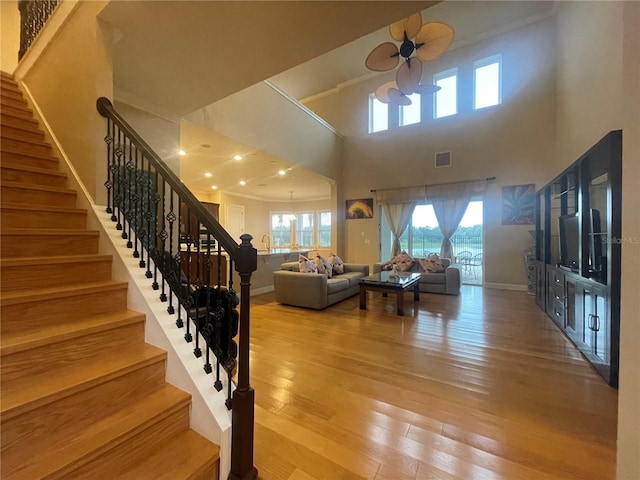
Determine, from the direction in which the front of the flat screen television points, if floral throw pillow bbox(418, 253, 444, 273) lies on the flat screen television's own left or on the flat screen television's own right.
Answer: on the flat screen television's own right

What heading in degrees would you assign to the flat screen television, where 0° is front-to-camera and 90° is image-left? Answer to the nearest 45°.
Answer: approximately 45°

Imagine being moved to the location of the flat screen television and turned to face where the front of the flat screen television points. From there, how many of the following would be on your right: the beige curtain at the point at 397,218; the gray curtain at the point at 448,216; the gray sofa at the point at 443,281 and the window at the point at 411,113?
4

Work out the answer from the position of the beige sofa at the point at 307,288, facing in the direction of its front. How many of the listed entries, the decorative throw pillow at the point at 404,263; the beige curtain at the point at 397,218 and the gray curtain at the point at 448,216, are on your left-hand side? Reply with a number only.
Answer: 3

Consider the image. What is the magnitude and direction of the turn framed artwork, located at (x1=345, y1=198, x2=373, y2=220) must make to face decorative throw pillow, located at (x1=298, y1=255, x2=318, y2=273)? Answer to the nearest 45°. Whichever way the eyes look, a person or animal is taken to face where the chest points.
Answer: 0° — it already faces it

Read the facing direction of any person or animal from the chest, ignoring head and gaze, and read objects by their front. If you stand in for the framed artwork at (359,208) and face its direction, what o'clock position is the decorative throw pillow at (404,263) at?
The decorative throw pillow is roughly at 11 o'clock from the framed artwork.

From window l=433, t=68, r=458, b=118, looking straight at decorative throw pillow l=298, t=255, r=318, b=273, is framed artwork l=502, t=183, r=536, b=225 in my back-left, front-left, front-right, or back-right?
back-left

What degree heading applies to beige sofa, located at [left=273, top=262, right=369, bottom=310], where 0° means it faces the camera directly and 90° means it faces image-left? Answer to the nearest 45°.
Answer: approximately 315°

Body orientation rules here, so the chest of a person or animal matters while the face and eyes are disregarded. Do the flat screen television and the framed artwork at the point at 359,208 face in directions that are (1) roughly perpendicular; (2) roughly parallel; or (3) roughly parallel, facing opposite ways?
roughly perpendicular

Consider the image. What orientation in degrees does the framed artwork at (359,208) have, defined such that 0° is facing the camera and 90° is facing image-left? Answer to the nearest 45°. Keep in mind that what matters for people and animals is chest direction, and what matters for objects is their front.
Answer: approximately 0°

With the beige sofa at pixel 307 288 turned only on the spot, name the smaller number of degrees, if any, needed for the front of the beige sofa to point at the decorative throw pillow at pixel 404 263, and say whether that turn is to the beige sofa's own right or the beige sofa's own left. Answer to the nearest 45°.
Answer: approximately 90° to the beige sofa's own left

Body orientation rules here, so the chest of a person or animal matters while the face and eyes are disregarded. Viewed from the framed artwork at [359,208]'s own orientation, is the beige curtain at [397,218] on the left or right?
on its left
